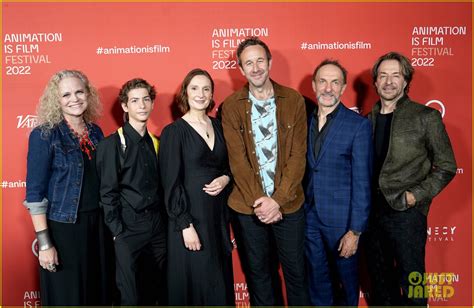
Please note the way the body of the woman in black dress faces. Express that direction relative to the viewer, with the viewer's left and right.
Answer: facing the viewer and to the right of the viewer

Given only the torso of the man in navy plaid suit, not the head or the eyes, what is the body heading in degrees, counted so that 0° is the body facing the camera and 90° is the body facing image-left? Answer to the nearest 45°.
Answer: approximately 45°

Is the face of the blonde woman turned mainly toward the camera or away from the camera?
toward the camera

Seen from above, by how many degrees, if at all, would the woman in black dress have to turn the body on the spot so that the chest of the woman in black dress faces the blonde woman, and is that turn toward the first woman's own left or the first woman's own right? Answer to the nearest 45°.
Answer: approximately 135° to the first woman's own right

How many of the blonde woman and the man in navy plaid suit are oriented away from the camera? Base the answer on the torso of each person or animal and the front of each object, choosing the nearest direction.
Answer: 0

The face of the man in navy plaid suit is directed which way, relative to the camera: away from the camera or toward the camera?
toward the camera

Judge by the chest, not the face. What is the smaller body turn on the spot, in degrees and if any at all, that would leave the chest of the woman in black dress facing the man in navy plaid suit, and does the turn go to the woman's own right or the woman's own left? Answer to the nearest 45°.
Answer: approximately 45° to the woman's own left

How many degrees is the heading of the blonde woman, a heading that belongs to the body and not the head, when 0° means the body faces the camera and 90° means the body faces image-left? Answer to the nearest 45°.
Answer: approximately 315°

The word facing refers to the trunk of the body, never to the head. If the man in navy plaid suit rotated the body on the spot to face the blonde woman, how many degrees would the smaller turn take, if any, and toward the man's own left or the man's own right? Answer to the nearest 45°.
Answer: approximately 45° to the man's own right

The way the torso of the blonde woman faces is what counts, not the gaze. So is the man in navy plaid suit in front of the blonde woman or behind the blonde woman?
in front

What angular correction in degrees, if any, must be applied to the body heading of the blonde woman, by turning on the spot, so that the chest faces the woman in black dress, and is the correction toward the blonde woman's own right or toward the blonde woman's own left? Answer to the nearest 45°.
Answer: approximately 45° to the blonde woman's own left

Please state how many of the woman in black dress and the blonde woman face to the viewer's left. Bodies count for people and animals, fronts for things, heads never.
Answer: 0

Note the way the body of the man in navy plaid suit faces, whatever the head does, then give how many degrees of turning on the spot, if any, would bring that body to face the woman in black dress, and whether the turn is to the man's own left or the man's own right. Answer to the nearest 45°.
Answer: approximately 45° to the man's own right
